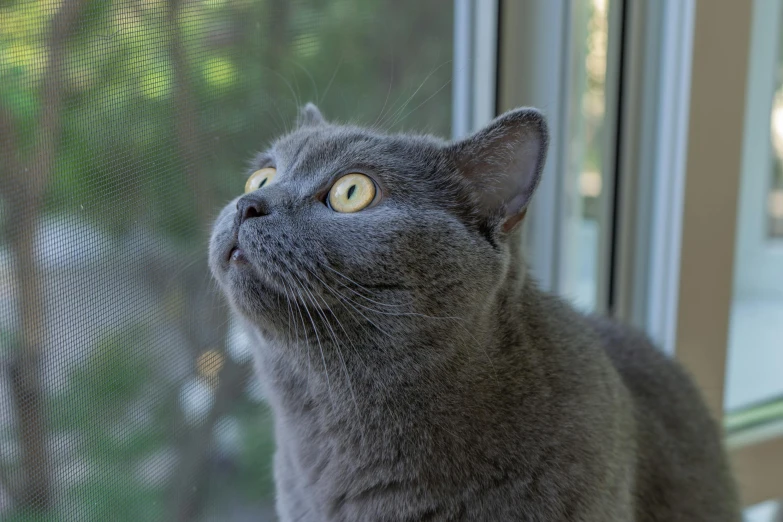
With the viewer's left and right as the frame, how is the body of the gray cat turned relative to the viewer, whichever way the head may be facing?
facing the viewer and to the left of the viewer
